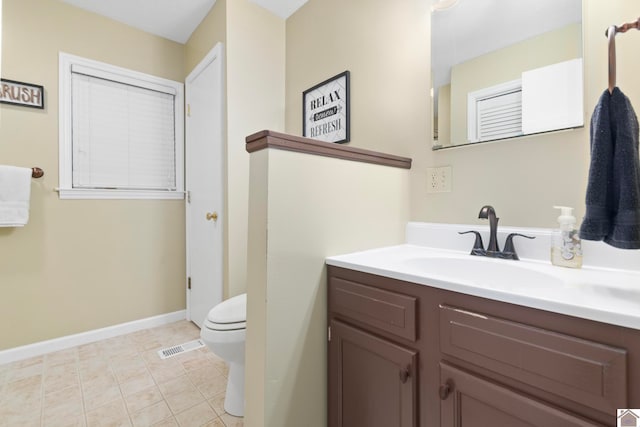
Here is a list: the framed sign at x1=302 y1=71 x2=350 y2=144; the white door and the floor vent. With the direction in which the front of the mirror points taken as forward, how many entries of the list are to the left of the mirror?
0

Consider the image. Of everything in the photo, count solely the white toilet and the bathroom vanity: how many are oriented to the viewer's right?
0

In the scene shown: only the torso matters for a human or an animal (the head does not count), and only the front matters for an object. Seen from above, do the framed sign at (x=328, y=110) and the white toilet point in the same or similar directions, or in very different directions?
same or similar directions

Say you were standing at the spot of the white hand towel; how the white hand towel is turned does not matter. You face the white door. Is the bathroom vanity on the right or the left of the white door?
right

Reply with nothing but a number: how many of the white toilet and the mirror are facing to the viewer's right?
0

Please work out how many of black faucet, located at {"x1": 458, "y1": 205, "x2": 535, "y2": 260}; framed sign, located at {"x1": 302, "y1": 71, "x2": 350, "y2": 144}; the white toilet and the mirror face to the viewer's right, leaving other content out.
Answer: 0

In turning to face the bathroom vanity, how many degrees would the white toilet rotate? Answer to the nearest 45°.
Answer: approximately 90° to its left

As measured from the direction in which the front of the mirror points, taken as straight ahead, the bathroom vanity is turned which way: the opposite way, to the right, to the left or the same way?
the same way

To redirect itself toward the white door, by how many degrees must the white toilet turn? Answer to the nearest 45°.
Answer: approximately 135° to its right

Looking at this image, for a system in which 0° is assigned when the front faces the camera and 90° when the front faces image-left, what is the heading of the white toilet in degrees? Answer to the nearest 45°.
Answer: approximately 45°

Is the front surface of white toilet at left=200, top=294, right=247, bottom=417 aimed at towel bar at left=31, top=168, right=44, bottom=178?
no

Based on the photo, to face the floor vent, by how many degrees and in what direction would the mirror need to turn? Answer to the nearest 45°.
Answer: approximately 45° to its right

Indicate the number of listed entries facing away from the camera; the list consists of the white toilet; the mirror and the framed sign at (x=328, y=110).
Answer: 0

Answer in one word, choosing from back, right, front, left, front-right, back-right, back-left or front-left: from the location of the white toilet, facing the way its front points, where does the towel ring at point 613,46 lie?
left

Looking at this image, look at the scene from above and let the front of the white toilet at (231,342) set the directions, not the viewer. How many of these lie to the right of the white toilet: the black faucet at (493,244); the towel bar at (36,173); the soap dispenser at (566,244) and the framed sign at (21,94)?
2

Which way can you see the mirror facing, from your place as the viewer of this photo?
facing the viewer and to the left of the viewer

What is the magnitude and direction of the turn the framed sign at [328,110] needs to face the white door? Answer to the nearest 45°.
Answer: approximately 45° to its right

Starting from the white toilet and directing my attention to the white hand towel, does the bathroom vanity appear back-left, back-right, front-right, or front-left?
back-left
